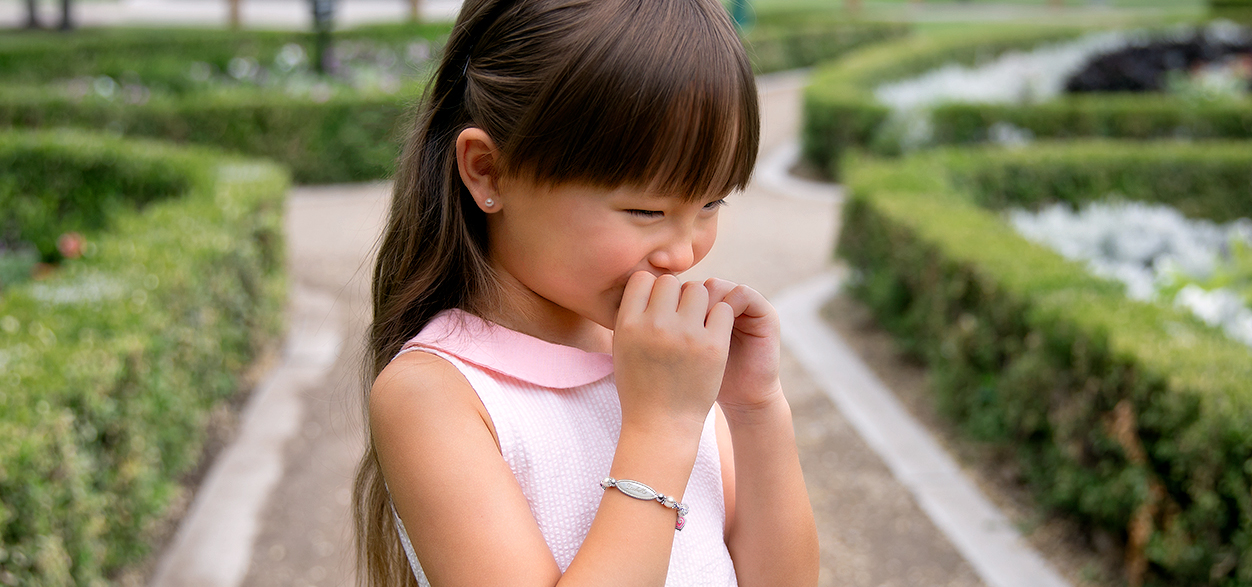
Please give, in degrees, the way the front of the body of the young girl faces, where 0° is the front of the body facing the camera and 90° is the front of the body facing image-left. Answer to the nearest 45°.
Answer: approximately 315°

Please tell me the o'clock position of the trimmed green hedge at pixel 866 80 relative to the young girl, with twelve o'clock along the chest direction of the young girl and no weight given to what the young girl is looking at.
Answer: The trimmed green hedge is roughly at 8 o'clock from the young girl.

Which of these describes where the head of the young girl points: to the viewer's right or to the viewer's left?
to the viewer's right

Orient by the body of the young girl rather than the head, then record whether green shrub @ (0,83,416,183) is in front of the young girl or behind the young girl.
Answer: behind

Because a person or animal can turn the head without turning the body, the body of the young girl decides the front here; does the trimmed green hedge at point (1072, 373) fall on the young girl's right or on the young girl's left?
on the young girl's left

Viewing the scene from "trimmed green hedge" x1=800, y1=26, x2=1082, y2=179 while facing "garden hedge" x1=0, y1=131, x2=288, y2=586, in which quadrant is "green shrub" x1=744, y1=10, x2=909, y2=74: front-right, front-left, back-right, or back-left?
back-right

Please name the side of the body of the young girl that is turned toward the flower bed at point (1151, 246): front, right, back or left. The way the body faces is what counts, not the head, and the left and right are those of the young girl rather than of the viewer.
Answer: left

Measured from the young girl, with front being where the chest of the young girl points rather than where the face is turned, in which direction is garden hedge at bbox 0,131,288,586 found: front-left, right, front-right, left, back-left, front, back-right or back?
back

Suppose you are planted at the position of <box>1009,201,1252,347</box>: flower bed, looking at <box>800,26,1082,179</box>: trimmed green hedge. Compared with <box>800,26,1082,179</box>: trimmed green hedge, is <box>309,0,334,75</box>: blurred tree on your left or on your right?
left

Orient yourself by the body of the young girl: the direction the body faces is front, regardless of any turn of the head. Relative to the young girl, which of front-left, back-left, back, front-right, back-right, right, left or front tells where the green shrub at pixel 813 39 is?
back-left
